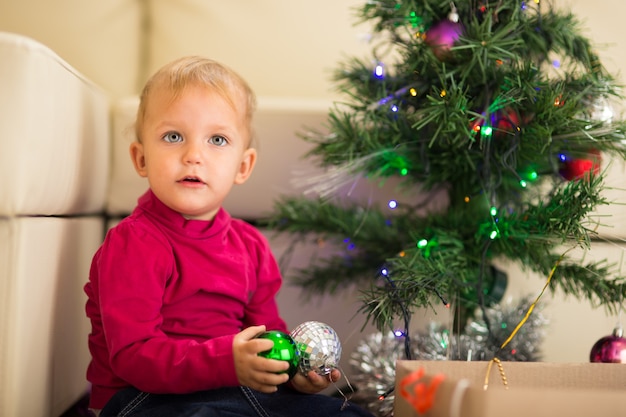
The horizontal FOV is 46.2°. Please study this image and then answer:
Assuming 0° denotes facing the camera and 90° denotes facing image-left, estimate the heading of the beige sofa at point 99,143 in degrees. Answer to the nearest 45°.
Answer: approximately 0°

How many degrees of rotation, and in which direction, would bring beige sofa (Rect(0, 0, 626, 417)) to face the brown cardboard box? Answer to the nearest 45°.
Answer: approximately 45° to its left

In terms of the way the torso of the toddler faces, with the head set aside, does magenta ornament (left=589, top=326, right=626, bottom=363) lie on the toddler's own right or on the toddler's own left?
on the toddler's own left

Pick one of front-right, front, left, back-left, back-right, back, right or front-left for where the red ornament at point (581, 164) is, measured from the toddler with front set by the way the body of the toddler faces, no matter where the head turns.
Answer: front-left
